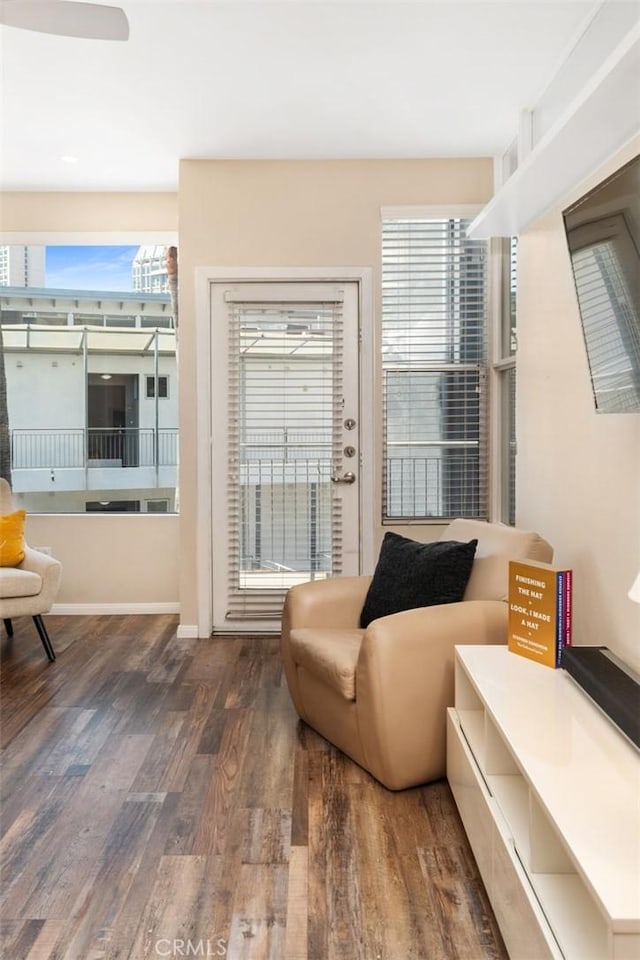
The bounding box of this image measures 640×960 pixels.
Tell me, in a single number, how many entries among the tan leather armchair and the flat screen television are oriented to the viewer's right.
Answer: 0

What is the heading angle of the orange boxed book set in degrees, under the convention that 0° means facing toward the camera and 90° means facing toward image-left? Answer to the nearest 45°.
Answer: approximately 45°

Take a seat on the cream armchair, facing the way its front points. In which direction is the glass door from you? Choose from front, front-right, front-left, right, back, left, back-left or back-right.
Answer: front-left

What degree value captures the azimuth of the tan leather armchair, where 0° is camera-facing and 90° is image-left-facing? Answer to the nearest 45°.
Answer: approximately 45°

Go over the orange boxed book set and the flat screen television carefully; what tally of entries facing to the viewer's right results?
0

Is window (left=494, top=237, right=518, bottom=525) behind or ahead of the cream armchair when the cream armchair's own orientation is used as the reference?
ahead

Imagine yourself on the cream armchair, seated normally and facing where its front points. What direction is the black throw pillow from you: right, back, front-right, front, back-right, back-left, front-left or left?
front

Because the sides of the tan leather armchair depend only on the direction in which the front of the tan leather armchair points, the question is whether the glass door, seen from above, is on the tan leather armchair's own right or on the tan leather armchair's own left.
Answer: on the tan leather armchair's own right

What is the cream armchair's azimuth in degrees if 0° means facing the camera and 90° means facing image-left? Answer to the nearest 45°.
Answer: approximately 315°

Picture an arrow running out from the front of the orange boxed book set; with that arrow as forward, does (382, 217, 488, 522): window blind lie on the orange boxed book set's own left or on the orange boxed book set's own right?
on the orange boxed book set's own right

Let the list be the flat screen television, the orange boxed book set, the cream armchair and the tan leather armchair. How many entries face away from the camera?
0

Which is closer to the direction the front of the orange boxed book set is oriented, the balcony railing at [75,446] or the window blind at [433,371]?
the balcony railing
